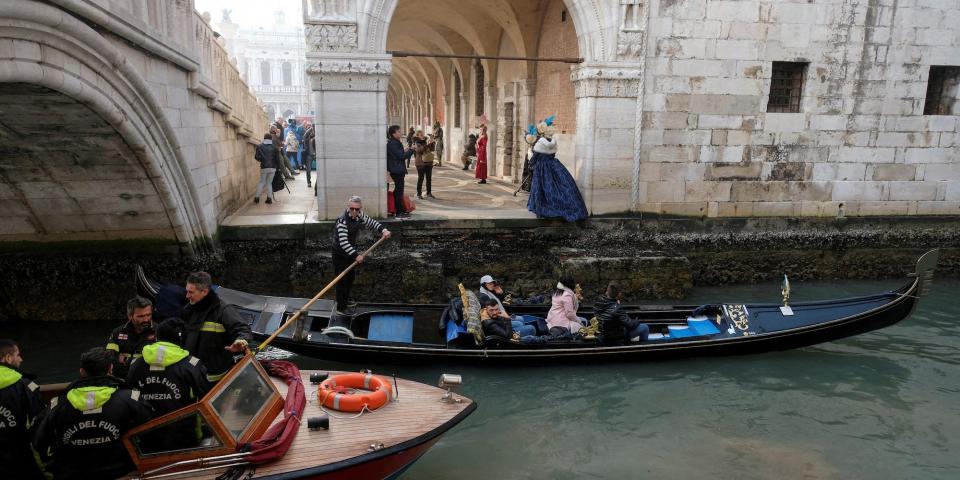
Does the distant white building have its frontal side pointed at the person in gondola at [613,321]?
yes

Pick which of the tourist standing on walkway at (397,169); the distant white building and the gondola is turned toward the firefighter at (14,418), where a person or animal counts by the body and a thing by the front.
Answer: the distant white building

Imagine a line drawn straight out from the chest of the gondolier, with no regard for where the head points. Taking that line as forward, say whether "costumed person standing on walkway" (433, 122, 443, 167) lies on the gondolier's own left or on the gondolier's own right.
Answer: on the gondolier's own left

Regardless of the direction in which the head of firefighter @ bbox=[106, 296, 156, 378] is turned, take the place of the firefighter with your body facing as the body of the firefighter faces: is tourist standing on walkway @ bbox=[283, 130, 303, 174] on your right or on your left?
on your left

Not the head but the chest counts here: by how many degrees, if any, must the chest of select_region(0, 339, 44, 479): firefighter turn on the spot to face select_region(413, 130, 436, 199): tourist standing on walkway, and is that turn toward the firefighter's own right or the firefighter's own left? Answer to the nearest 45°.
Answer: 0° — they already face them

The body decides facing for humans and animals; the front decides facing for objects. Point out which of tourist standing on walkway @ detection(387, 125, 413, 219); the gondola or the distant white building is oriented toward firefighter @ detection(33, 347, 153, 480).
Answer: the distant white building

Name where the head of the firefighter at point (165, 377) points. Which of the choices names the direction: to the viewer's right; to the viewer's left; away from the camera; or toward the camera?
away from the camera

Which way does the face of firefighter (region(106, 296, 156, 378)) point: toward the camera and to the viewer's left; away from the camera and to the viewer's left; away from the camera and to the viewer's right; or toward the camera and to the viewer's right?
toward the camera and to the viewer's right

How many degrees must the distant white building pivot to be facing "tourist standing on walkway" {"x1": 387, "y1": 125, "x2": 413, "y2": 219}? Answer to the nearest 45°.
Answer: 0° — it already faces them

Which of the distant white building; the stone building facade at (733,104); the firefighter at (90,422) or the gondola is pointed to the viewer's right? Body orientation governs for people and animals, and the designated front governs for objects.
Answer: the gondola

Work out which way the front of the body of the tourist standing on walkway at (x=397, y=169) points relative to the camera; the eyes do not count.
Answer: to the viewer's right

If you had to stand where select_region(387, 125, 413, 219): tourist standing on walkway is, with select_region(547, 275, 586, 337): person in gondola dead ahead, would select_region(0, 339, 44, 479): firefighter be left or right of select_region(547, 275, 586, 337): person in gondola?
right

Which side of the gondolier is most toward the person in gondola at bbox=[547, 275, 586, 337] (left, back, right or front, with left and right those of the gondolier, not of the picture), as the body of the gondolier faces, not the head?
front

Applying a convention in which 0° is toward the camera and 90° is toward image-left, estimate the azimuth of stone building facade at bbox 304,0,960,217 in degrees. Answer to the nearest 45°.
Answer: approximately 0°

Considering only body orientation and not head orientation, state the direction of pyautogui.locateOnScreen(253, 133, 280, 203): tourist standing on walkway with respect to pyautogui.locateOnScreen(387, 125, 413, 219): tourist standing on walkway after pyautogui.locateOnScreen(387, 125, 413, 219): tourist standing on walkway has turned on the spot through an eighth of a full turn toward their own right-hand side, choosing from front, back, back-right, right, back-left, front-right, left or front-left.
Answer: back

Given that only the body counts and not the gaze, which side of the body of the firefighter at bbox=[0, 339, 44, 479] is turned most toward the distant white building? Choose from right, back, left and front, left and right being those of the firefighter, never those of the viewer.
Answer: front

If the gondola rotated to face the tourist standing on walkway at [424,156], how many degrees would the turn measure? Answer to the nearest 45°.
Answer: approximately 135° to its left
